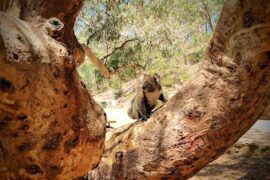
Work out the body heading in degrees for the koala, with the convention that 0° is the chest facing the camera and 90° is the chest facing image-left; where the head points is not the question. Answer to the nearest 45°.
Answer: approximately 315°

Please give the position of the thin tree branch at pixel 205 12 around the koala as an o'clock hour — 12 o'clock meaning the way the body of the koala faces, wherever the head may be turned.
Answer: The thin tree branch is roughly at 8 o'clock from the koala.
